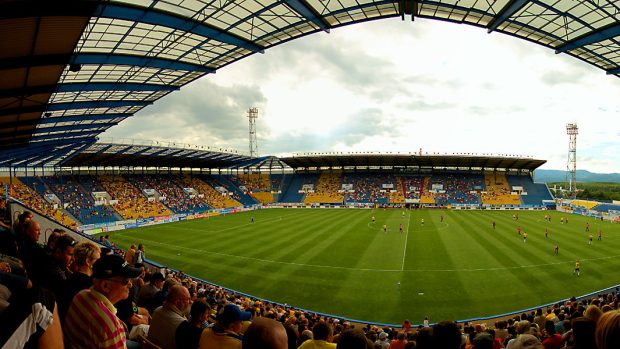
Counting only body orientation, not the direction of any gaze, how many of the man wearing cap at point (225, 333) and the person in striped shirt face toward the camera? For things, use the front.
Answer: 0

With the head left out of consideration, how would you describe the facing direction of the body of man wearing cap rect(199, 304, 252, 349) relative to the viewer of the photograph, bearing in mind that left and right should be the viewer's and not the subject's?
facing away from the viewer and to the right of the viewer

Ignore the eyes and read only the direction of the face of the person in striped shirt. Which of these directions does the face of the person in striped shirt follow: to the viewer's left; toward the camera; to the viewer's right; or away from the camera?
to the viewer's right

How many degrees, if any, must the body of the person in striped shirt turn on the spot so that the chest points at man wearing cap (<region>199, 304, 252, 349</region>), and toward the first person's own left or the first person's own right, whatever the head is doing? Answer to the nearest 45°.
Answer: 0° — they already face them

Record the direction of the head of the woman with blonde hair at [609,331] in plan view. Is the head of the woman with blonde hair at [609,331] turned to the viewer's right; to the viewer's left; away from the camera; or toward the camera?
away from the camera

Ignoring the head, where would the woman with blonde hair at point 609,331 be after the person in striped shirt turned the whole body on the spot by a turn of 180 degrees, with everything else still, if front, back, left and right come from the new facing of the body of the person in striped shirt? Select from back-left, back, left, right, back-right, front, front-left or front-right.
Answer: back-left

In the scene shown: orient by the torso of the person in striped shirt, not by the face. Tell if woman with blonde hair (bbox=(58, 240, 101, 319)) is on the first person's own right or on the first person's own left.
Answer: on the first person's own left

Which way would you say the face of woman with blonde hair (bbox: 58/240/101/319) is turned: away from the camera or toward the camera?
away from the camera

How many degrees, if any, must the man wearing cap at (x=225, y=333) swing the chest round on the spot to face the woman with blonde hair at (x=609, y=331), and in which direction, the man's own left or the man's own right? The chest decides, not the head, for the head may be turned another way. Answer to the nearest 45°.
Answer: approximately 90° to the man's own right

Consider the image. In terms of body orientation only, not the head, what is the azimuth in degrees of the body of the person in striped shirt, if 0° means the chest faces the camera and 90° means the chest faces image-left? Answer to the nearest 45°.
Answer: approximately 270°

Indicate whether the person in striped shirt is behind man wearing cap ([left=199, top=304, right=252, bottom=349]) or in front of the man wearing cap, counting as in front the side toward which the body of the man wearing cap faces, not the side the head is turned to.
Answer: behind
